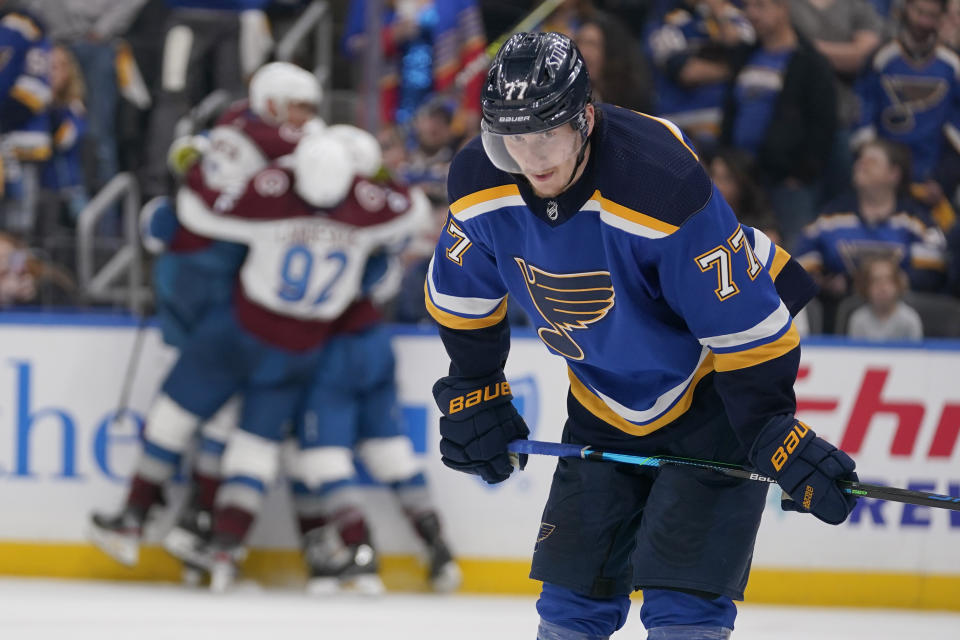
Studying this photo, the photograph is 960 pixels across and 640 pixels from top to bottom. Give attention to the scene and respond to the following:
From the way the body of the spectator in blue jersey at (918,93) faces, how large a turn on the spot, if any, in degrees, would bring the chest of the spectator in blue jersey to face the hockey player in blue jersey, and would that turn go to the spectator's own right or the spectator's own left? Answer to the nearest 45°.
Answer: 0° — they already face them

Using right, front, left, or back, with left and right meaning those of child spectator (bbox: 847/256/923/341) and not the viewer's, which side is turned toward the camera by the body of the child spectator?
front

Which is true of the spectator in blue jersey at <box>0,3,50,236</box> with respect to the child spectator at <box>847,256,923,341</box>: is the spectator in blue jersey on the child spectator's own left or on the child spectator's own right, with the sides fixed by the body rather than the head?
on the child spectator's own right

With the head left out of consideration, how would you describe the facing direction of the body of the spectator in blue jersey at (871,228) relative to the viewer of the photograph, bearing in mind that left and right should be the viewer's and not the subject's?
facing the viewer

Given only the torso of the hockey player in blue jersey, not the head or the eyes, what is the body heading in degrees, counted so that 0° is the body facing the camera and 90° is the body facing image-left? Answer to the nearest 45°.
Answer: approximately 45°

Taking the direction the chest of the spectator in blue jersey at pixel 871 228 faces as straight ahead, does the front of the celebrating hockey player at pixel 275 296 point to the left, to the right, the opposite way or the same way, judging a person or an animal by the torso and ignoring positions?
the opposite way

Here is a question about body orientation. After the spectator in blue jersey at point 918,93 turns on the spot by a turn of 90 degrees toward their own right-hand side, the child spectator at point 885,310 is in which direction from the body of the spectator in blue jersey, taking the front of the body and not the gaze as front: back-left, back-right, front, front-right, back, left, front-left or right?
left

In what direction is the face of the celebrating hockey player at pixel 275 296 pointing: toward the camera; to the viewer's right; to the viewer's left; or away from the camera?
away from the camera

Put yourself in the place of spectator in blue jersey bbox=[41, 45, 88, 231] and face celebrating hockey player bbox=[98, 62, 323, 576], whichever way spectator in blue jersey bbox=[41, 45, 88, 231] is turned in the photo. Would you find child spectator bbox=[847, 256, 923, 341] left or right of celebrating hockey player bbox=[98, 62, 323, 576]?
left

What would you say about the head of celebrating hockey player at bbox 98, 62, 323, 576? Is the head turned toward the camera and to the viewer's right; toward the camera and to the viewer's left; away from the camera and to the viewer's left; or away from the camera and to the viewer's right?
toward the camera and to the viewer's right

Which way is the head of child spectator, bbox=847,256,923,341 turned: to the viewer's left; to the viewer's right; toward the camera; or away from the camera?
toward the camera

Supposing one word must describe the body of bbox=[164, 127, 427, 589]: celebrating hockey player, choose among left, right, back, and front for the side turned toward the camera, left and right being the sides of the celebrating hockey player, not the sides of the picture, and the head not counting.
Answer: back
